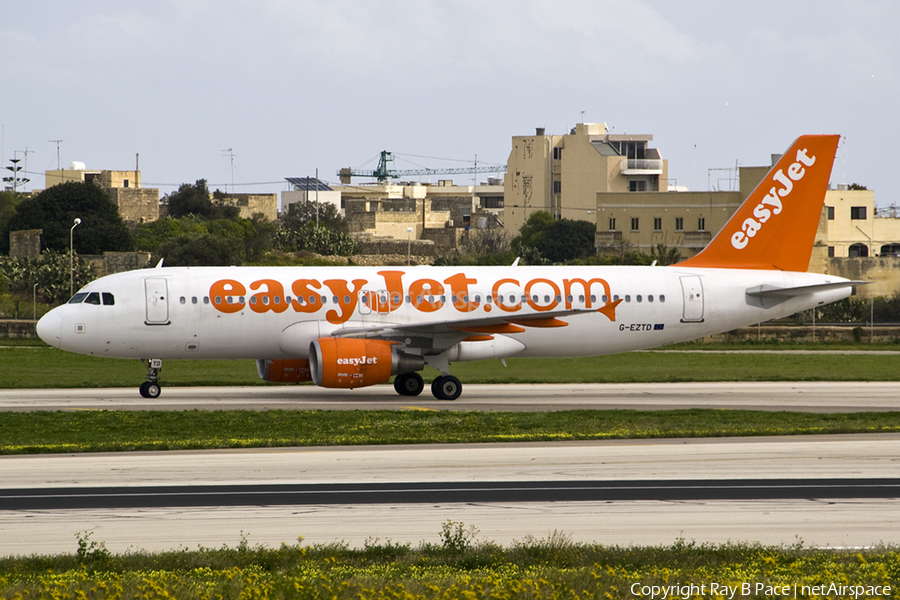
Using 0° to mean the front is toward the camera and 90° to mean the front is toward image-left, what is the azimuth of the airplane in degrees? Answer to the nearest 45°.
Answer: approximately 90°
